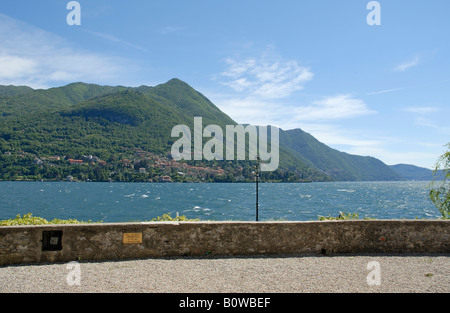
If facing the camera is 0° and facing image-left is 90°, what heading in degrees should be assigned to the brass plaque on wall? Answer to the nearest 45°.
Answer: approximately 0°
